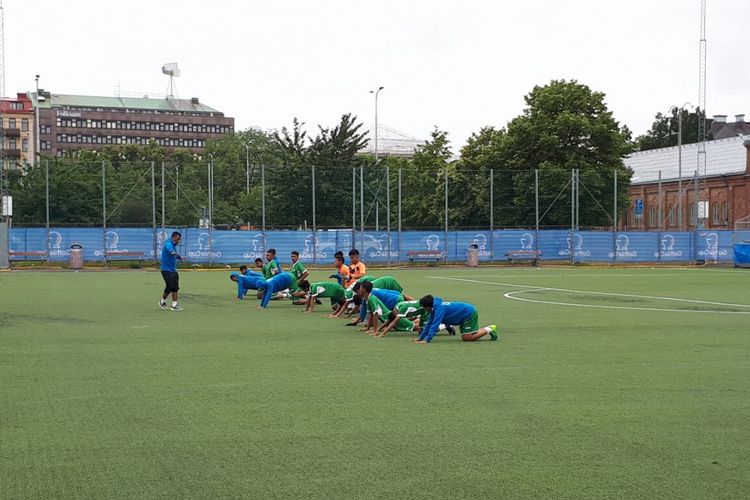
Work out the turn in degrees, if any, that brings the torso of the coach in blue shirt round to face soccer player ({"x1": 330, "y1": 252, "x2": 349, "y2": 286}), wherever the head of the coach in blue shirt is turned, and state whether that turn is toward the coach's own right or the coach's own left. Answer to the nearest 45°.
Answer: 0° — they already face them

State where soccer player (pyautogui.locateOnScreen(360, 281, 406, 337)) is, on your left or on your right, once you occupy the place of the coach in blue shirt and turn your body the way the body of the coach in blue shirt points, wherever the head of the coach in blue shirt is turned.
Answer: on your right

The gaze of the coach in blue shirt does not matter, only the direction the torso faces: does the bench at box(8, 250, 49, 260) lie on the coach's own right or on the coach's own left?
on the coach's own left

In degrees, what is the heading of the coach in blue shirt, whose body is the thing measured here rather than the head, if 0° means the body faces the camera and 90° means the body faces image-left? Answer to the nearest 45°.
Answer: approximately 270°

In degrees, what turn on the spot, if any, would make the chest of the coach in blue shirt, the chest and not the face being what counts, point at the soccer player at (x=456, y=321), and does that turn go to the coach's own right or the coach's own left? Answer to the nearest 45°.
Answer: approximately 45° to the coach's own right

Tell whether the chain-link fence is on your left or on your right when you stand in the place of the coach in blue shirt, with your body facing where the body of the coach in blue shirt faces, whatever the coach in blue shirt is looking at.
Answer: on your left

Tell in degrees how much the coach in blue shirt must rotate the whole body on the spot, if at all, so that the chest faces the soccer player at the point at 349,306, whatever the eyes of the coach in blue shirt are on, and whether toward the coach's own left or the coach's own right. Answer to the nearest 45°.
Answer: approximately 45° to the coach's own right

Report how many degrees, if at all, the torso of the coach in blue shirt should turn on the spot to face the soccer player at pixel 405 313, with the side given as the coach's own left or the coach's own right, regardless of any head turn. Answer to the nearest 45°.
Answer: approximately 45° to the coach's own right

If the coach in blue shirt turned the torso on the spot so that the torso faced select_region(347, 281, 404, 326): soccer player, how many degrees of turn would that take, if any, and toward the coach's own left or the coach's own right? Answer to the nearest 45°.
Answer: approximately 45° to the coach's own right
